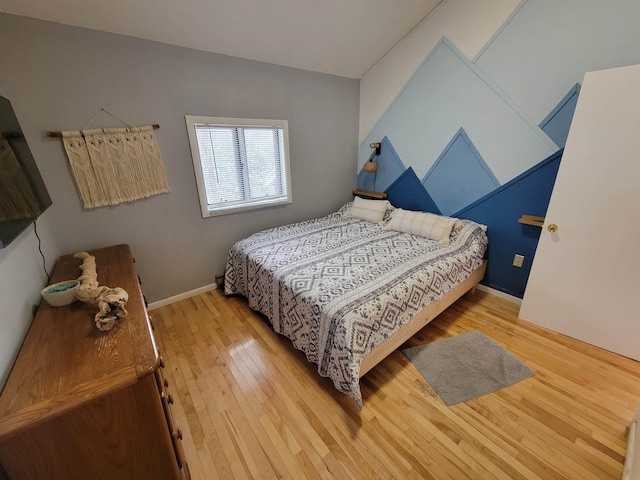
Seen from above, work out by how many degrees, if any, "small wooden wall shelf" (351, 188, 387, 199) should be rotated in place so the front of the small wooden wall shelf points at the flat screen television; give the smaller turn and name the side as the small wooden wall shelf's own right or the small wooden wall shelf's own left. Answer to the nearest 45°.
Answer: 0° — it already faces it

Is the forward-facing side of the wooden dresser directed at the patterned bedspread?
yes

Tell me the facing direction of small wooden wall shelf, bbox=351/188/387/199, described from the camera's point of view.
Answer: facing the viewer and to the left of the viewer

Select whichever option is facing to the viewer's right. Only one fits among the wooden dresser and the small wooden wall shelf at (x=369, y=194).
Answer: the wooden dresser

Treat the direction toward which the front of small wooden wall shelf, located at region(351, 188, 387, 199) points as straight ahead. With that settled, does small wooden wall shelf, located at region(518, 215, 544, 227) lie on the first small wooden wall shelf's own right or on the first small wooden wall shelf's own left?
on the first small wooden wall shelf's own left

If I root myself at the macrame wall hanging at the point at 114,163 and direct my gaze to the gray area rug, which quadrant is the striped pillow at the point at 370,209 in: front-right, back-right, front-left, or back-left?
front-left

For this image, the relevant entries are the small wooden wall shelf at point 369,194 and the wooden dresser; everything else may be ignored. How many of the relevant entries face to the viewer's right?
1

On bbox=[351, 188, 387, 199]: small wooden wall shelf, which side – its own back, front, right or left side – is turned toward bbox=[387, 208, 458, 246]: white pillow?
left

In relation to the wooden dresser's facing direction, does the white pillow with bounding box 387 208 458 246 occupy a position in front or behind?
in front

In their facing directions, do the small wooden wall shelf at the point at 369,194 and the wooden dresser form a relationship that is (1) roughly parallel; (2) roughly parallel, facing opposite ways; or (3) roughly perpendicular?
roughly parallel, facing opposite ways

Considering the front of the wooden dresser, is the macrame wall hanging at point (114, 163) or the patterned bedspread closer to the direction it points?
the patterned bedspread

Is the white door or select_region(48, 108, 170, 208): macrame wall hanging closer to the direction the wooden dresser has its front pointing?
the white door

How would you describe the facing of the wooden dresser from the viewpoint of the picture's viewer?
facing to the right of the viewer

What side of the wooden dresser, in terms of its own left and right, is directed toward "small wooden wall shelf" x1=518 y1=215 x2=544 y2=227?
front

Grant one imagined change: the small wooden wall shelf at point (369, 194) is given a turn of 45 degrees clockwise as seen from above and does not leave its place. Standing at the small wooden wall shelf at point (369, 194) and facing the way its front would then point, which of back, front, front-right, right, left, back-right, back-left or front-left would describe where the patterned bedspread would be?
left
